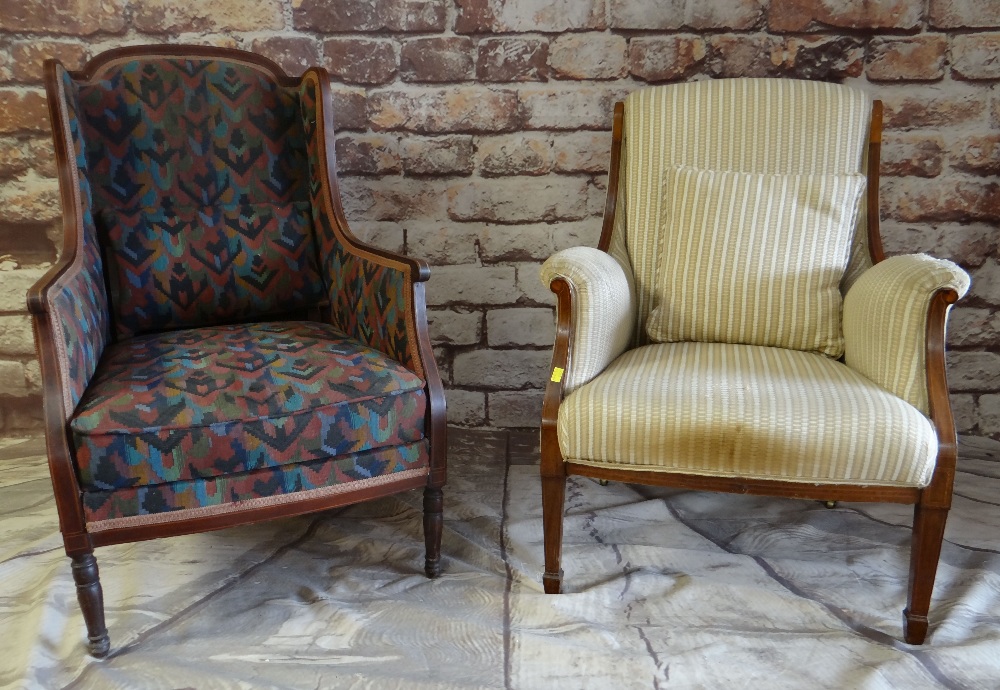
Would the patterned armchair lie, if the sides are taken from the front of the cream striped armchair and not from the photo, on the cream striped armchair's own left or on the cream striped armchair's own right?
on the cream striped armchair's own right

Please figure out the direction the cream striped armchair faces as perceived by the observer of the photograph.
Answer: facing the viewer
